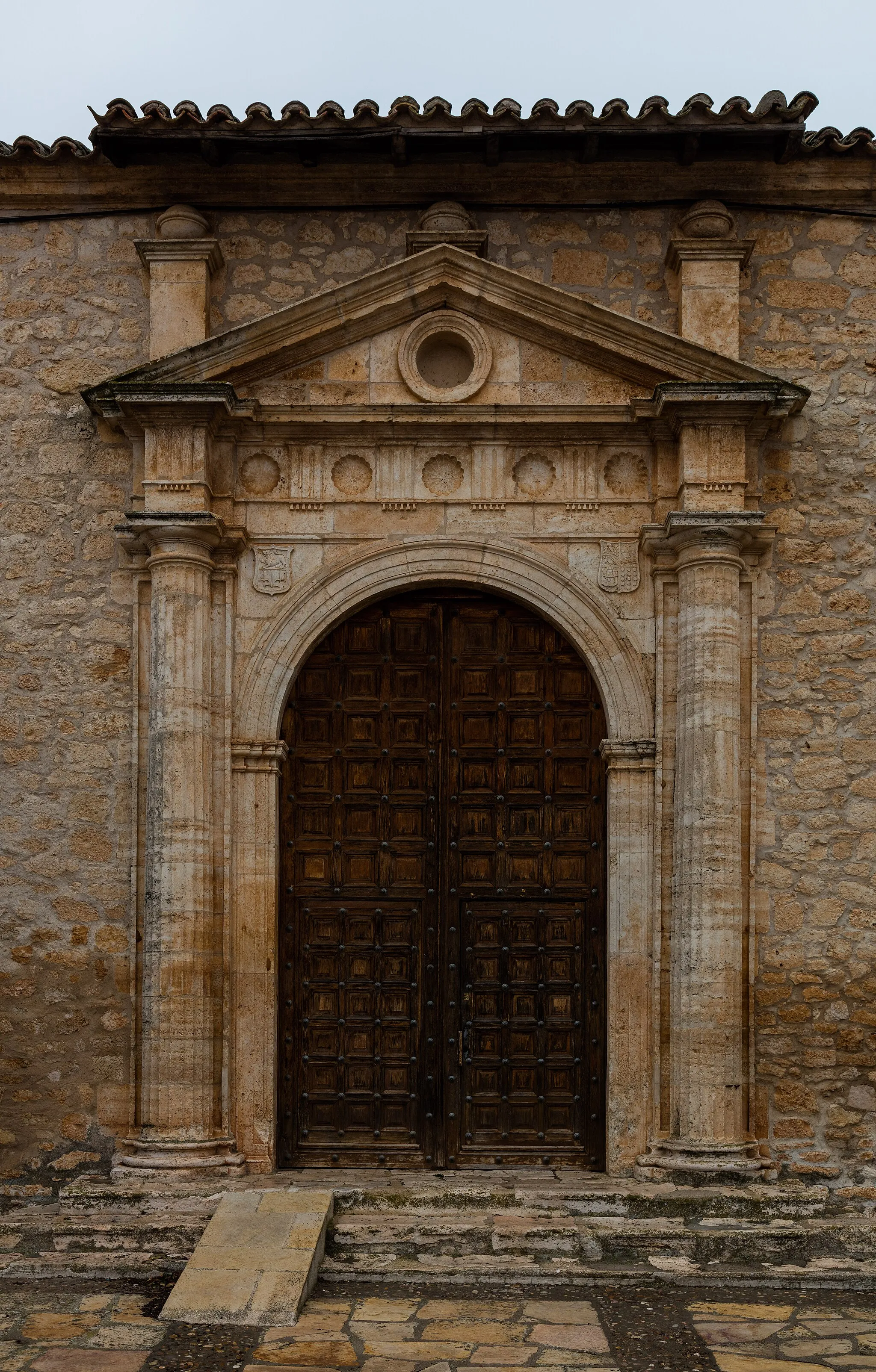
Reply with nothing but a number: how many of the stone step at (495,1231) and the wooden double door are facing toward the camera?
2

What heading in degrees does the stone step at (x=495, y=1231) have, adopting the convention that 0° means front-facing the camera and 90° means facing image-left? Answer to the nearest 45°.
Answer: approximately 0°

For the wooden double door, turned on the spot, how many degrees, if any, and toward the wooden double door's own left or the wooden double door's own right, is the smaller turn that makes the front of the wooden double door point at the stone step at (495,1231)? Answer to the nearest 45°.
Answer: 0° — it already faces it

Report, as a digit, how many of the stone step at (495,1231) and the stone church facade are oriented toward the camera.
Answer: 2

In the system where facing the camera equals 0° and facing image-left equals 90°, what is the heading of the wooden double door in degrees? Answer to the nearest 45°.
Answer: approximately 0°
